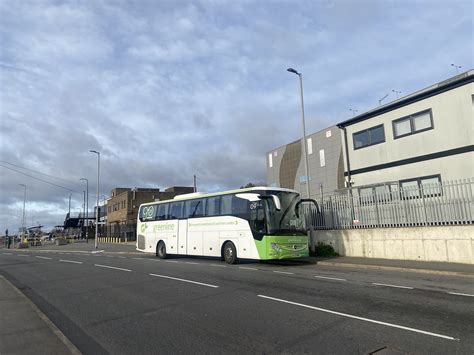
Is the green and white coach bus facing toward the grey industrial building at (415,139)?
no

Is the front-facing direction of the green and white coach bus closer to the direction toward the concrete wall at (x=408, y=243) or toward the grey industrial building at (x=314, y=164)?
the concrete wall

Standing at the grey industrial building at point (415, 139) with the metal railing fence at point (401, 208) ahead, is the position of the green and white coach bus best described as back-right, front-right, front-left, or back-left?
front-right

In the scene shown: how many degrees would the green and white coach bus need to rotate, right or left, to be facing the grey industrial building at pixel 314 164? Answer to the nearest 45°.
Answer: approximately 90° to its left

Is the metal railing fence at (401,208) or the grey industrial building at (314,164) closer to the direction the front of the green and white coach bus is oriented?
the metal railing fence

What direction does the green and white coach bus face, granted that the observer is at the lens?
facing the viewer and to the right of the viewer
